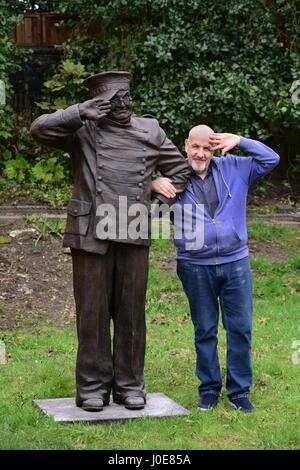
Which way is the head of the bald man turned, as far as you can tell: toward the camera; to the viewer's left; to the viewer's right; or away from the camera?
toward the camera

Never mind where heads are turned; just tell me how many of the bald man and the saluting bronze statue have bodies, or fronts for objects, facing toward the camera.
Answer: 2

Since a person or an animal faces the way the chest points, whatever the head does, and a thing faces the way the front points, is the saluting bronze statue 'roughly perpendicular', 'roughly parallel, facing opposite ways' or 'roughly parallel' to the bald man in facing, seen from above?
roughly parallel

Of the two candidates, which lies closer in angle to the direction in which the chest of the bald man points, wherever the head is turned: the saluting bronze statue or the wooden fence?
the saluting bronze statue

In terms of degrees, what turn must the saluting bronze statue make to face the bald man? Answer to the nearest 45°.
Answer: approximately 90° to its left

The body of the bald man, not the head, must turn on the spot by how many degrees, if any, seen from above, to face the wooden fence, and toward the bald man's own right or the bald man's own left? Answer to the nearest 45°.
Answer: approximately 180°

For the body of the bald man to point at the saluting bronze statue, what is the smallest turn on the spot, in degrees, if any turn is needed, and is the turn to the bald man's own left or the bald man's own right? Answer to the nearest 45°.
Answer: approximately 90° to the bald man's own right

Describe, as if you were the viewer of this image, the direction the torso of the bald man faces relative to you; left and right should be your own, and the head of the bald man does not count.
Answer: facing the viewer

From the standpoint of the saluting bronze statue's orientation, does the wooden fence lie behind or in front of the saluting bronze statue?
behind

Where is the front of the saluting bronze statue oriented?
toward the camera
